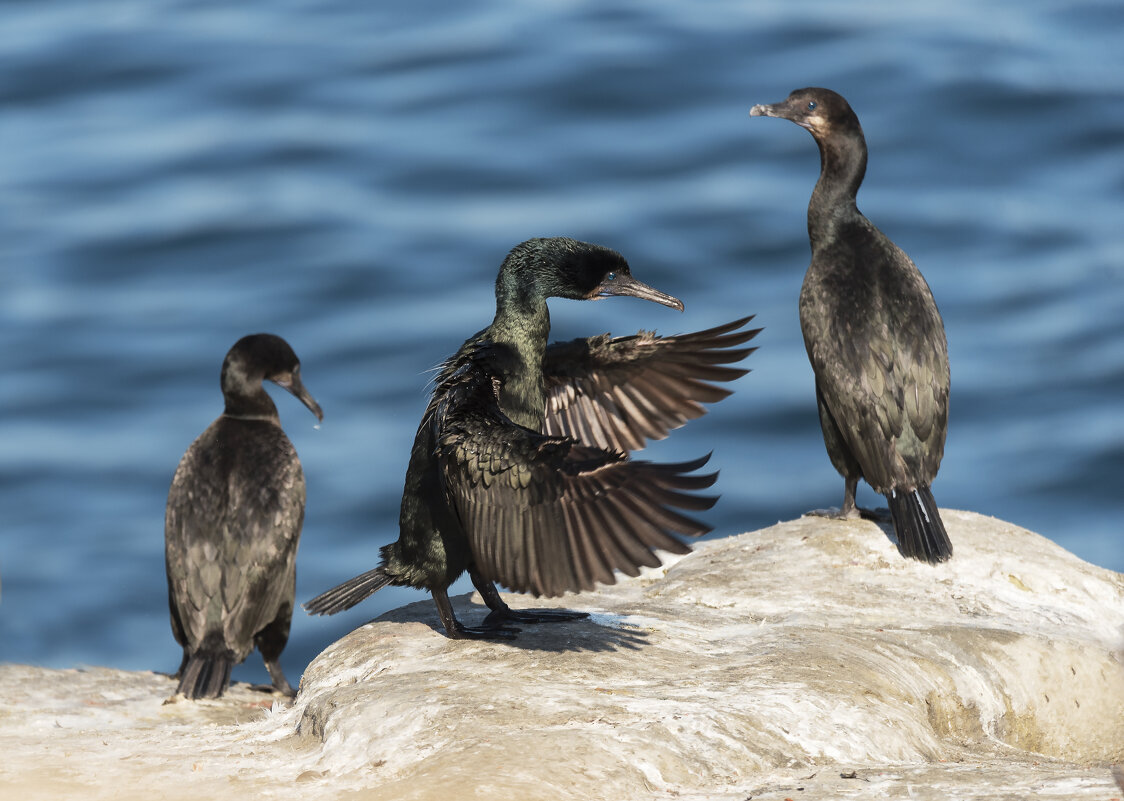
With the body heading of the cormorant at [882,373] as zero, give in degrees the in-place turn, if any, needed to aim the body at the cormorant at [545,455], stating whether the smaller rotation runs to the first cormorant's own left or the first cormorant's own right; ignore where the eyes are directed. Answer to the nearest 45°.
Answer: approximately 90° to the first cormorant's own left

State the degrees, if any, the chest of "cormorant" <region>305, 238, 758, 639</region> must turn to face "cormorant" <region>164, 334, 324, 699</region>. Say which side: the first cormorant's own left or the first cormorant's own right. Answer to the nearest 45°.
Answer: approximately 135° to the first cormorant's own left

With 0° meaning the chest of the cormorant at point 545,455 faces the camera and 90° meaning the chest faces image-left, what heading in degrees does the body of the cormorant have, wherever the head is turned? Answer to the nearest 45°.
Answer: approximately 270°

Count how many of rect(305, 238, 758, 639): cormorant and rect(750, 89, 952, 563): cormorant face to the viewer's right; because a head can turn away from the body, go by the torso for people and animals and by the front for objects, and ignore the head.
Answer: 1

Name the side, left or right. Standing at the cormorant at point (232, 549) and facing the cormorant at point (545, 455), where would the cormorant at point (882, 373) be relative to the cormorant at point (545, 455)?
left

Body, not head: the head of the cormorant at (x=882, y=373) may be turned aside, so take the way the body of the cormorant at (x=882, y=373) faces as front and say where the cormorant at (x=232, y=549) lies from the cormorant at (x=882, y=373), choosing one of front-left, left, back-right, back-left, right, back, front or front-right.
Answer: front-left

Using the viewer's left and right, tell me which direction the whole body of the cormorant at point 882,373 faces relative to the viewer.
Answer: facing away from the viewer and to the left of the viewer

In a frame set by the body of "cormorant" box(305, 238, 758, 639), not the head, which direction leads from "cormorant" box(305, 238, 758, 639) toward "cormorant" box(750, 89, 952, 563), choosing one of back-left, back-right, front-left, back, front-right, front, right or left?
front-left
